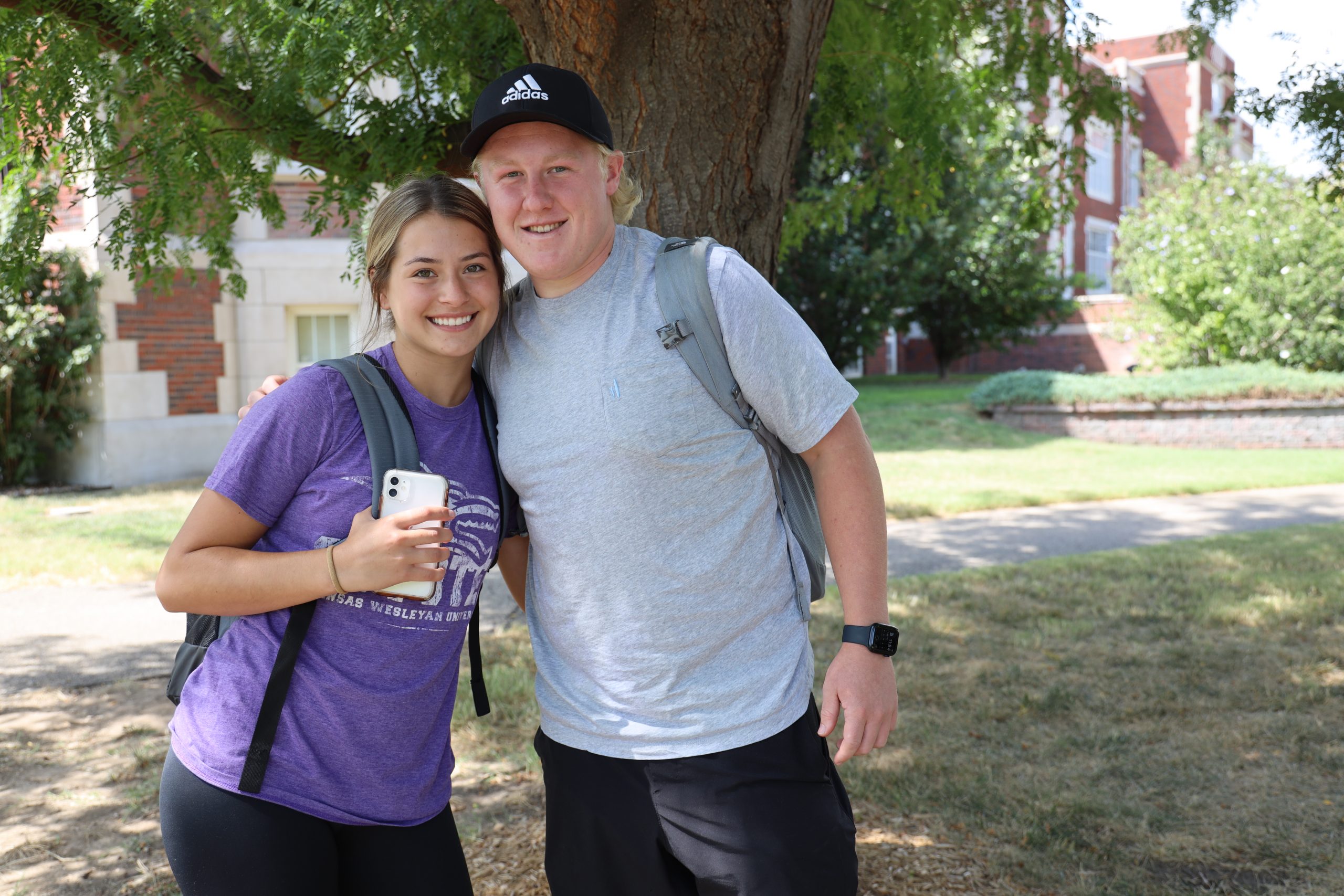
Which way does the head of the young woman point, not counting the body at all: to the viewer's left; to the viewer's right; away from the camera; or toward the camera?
toward the camera

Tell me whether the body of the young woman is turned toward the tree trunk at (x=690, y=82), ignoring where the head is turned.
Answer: no

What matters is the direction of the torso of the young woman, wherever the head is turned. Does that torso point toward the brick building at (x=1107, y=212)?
no

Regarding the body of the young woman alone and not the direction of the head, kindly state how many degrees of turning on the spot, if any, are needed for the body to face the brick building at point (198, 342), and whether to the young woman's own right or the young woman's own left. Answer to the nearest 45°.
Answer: approximately 135° to the young woman's own left

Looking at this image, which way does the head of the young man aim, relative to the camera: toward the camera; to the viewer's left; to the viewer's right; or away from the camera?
toward the camera

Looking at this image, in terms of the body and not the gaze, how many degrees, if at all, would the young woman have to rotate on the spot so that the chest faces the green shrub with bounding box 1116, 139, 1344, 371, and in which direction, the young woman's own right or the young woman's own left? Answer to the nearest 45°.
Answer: approximately 90° to the young woman's own left

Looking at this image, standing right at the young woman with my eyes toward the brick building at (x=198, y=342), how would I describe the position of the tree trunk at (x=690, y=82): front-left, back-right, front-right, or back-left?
front-right

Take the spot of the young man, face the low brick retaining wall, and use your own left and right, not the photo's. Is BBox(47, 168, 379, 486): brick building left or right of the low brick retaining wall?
left

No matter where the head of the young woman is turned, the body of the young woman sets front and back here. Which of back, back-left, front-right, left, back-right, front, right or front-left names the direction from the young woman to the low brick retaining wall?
left

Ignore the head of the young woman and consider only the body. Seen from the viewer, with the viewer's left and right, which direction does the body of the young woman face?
facing the viewer and to the right of the viewer
